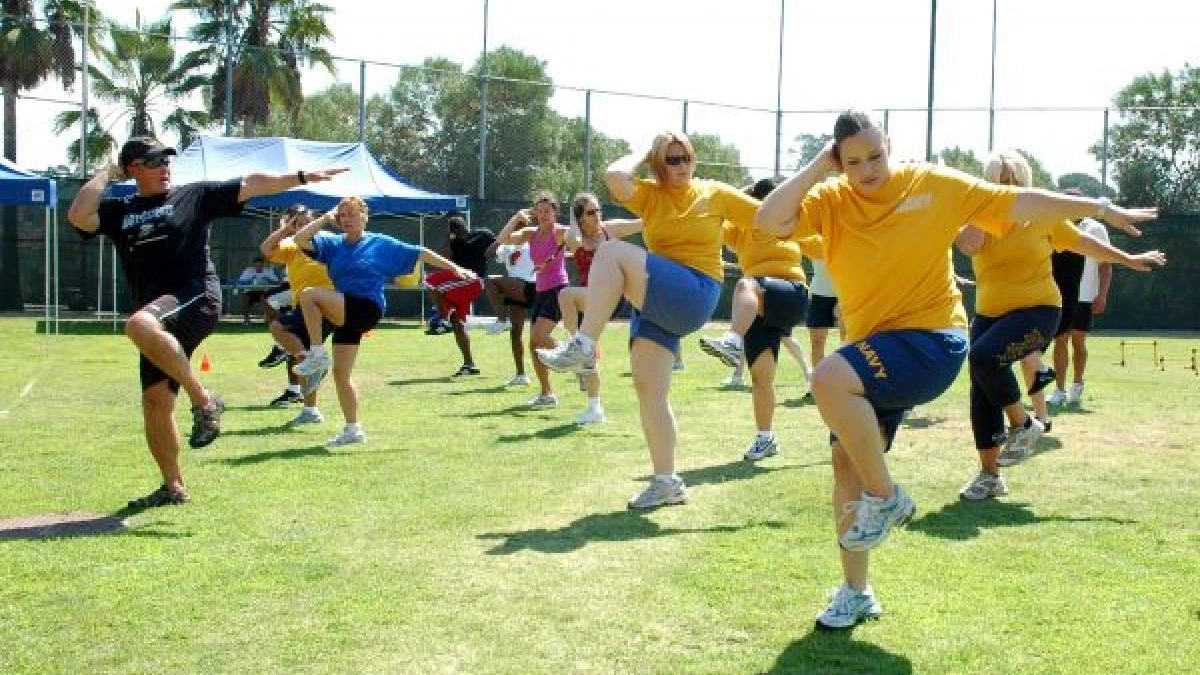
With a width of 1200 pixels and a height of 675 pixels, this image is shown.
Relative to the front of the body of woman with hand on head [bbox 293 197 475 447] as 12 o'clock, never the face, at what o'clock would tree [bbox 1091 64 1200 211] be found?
The tree is roughly at 6 o'clock from the woman with hand on head.

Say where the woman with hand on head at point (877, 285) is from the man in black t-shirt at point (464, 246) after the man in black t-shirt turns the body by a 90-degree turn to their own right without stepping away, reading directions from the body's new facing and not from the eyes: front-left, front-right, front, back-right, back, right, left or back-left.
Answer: back-left

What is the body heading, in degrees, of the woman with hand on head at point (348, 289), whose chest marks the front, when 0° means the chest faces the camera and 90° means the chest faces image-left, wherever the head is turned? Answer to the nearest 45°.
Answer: approximately 45°

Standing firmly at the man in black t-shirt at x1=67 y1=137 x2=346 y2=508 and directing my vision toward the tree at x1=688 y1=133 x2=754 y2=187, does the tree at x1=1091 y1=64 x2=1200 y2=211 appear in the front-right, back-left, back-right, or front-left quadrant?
front-right

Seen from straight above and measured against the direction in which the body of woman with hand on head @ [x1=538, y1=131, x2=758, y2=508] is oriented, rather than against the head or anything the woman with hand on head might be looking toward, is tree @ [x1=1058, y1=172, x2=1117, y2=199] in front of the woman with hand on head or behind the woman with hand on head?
behind

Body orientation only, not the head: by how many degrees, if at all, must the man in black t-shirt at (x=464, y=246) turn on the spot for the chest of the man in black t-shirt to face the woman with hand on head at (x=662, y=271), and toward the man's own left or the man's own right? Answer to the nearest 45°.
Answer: approximately 45° to the man's own left

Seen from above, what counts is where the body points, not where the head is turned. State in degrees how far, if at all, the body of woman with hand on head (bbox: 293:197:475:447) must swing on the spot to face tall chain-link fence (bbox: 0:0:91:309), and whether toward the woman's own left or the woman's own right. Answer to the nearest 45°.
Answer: approximately 135° to the woman's own right

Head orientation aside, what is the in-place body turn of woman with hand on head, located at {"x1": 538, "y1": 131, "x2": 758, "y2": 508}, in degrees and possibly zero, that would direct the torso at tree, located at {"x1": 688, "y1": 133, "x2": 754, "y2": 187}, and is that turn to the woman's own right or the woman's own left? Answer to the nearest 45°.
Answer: approximately 135° to the woman's own right

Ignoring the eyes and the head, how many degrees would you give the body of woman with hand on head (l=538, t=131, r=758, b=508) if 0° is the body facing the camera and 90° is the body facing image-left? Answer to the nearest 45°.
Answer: approximately 45°

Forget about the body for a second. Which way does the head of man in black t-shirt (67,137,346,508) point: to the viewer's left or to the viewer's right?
to the viewer's right

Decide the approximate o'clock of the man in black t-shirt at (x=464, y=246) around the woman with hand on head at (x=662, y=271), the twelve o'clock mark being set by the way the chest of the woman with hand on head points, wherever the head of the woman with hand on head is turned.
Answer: The man in black t-shirt is roughly at 4 o'clock from the woman with hand on head.

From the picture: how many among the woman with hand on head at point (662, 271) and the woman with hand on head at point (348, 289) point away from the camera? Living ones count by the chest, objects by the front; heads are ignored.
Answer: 0

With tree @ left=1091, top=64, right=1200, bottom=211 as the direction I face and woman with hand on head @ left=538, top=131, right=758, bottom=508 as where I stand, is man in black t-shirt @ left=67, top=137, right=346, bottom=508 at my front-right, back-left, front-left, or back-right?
back-left

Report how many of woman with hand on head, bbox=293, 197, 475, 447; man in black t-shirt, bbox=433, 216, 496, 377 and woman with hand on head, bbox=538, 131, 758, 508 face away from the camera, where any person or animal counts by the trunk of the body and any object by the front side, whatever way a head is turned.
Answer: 0

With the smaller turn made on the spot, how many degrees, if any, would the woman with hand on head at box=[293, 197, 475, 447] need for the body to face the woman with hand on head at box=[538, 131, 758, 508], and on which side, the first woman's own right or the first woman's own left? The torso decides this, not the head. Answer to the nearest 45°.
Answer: approximately 90° to the first woman's own left

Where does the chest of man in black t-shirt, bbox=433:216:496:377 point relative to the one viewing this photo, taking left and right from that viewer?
facing the viewer and to the left of the viewer
